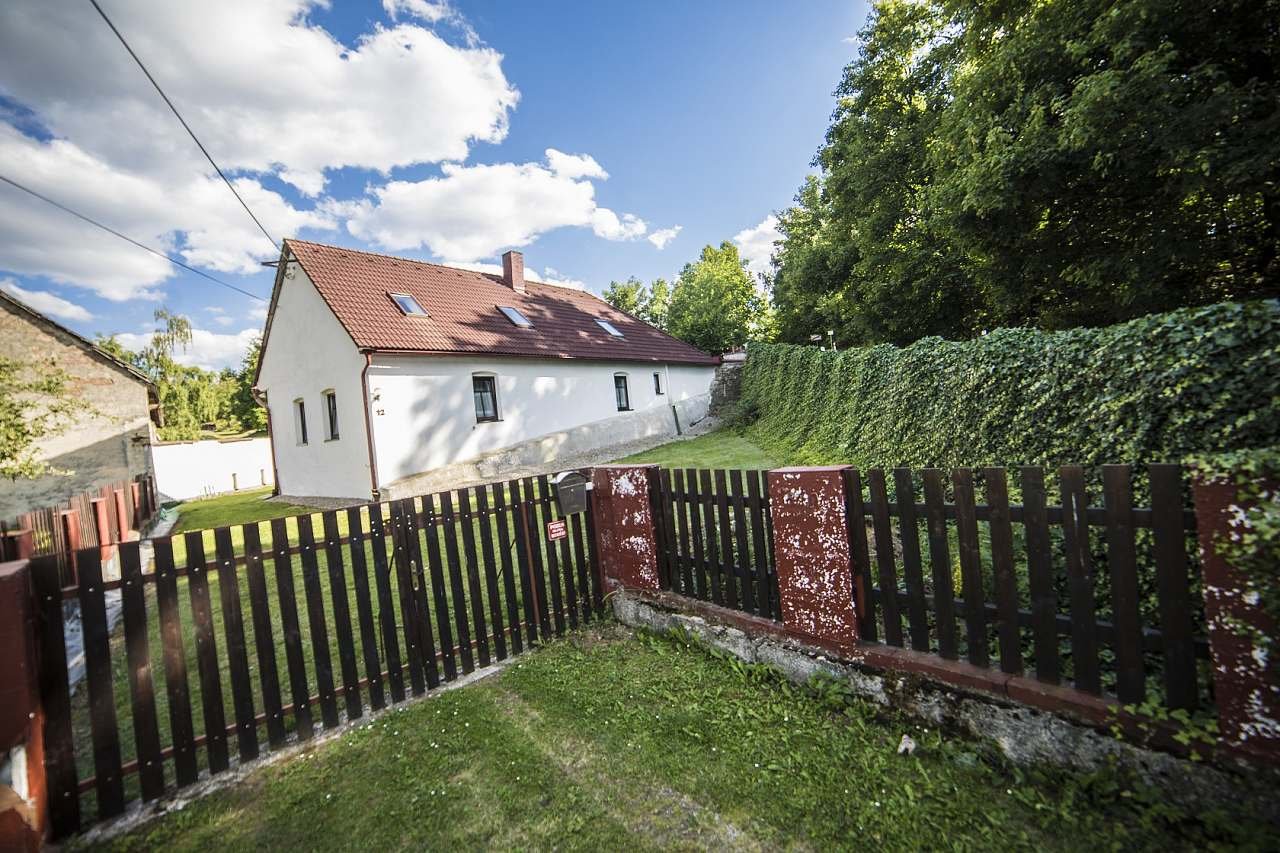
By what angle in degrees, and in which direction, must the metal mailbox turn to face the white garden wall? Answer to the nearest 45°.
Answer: approximately 180°

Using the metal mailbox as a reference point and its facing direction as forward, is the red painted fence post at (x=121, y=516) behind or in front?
behind

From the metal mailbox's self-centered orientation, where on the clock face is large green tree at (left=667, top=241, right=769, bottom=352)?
The large green tree is roughly at 8 o'clock from the metal mailbox.

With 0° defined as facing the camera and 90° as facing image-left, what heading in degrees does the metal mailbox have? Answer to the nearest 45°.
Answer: approximately 315°

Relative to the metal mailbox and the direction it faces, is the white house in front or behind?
behind

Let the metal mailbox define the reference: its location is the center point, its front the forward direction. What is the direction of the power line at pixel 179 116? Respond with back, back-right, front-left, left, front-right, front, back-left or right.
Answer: back
